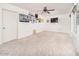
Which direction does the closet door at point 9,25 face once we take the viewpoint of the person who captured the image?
facing the viewer and to the right of the viewer

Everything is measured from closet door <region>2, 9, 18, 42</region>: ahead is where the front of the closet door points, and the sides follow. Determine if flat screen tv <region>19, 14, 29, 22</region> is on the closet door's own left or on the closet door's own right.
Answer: on the closet door's own left
